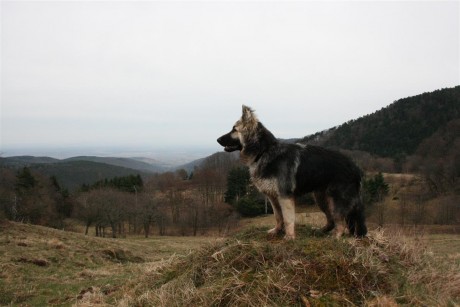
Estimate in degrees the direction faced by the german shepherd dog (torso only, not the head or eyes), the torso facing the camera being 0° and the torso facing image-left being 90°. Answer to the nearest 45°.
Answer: approximately 90°
